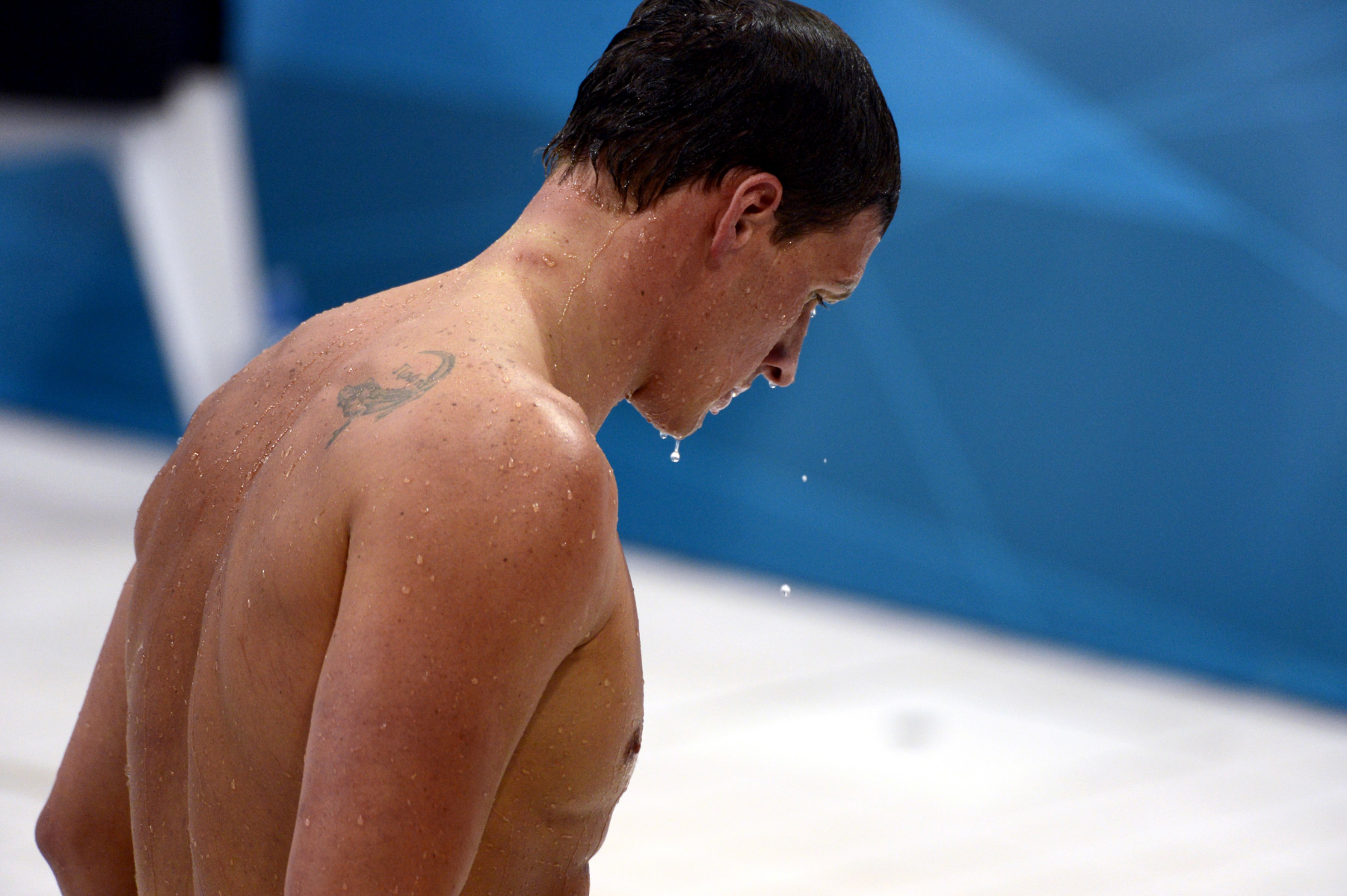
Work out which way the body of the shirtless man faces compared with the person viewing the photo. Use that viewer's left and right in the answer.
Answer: facing away from the viewer and to the right of the viewer

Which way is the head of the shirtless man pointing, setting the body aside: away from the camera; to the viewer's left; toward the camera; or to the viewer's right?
to the viewer's right
